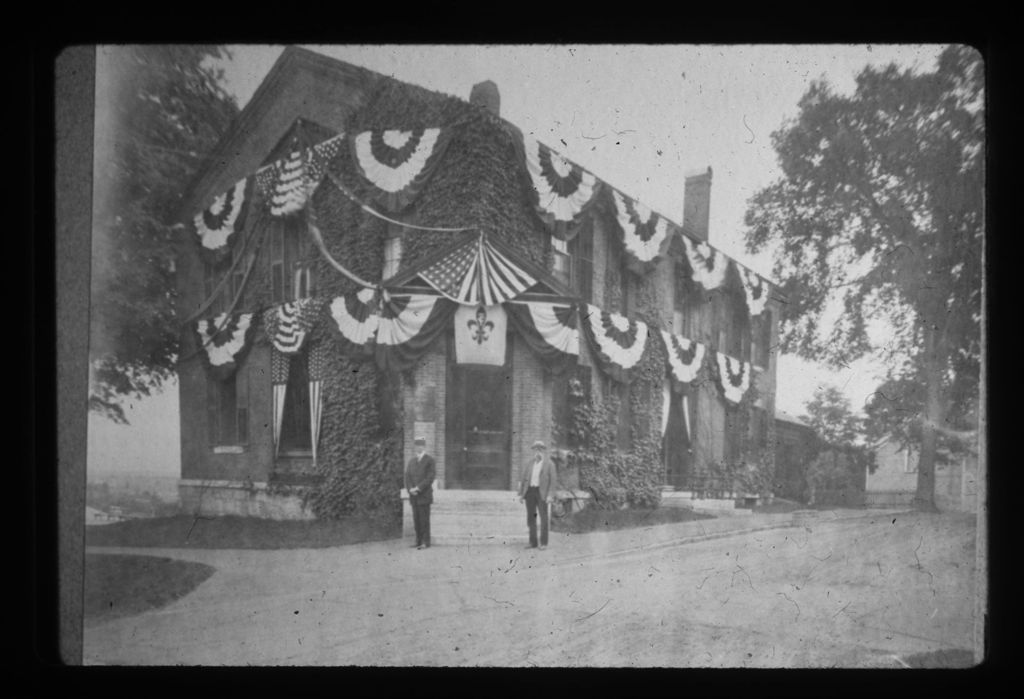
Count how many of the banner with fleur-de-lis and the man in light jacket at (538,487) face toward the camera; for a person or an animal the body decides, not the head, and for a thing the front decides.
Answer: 2

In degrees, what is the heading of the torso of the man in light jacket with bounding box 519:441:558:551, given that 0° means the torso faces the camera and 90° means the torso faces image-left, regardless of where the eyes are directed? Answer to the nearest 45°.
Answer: approximately 0°
